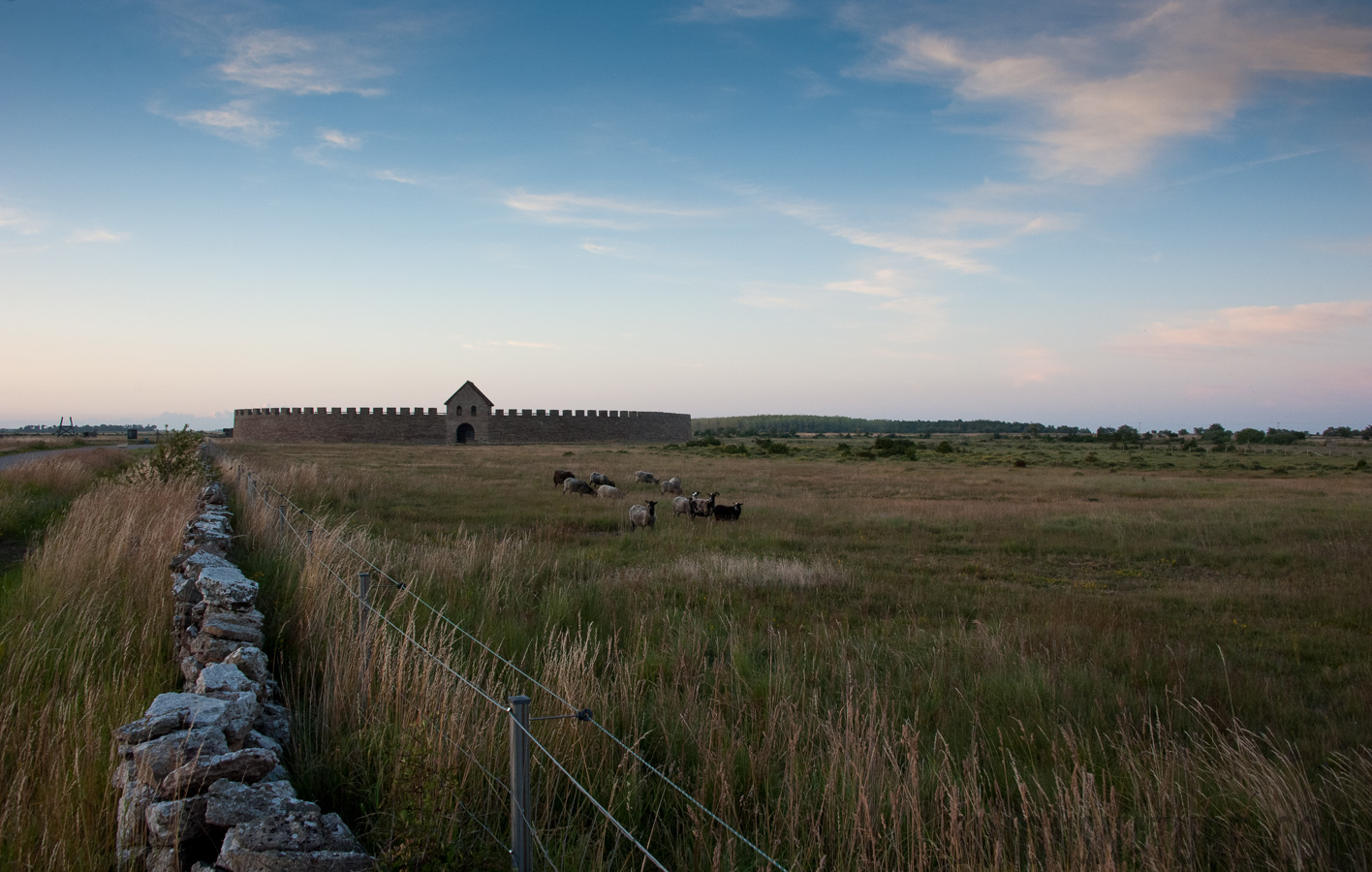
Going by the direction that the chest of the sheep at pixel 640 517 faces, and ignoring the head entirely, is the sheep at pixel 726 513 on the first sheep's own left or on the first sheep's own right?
on the first sheep's own left

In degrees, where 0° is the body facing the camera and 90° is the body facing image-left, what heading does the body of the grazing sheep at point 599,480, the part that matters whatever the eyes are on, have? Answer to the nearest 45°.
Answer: approximately 270°

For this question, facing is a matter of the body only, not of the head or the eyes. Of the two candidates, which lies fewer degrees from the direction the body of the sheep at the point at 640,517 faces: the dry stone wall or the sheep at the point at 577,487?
the dry stone wall

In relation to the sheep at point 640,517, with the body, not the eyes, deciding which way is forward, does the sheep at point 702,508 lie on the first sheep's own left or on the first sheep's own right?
on the first sheep's own left

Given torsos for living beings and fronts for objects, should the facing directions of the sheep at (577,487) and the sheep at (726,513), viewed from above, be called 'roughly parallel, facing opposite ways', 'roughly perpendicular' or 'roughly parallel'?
roughly parallel

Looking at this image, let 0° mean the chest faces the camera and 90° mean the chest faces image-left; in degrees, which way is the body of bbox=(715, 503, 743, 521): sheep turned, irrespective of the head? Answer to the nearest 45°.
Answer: approximately 270°

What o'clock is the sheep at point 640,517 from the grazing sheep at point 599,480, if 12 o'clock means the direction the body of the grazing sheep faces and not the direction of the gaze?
The sheep is roughly at 3 o'clock from the grazing sheep.

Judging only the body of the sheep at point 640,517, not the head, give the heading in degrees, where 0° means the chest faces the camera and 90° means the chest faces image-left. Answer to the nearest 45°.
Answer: approximately 315°
